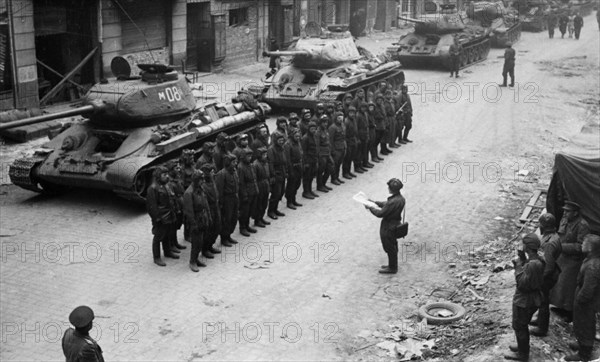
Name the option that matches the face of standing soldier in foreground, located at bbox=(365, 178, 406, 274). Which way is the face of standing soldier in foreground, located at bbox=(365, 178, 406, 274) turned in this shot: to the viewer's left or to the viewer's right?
to the viewer's left

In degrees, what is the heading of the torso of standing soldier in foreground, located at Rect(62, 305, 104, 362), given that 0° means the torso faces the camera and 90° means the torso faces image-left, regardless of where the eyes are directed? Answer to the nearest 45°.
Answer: approximately 225°

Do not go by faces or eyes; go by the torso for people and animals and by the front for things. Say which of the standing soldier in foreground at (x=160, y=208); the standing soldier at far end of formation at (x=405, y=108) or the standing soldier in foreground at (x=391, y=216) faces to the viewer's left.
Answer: the standing soldier in foreground at (x=391, y=216)

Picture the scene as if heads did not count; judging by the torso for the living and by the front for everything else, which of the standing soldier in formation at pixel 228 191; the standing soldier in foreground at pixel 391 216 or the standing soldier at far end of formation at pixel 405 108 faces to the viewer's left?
the standing soldier in foreground at pixel 391 216

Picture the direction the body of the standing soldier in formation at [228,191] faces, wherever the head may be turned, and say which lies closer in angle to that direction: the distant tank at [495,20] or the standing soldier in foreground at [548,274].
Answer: the standing soldier in foreground

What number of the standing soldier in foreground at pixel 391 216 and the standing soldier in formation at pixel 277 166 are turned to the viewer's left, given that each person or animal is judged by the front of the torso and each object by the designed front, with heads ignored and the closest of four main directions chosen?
1

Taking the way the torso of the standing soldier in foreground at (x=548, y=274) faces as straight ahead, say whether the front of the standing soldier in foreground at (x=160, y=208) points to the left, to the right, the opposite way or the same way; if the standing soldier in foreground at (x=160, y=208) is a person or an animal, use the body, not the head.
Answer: the opposite way

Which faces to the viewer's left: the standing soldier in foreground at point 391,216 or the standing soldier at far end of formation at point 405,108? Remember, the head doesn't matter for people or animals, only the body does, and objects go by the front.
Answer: the standing soldier in foreground at point 391,216

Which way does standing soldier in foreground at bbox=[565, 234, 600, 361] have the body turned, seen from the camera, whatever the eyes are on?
to the viewer's left

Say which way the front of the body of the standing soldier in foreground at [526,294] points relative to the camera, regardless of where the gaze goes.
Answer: to the viewer's left

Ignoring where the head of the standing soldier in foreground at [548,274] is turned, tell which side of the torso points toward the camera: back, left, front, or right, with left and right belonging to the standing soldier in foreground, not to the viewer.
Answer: left

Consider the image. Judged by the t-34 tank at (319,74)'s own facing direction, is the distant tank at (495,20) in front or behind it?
behind
